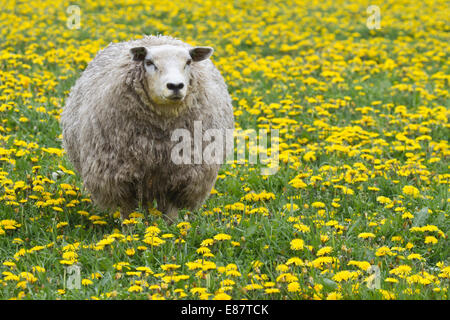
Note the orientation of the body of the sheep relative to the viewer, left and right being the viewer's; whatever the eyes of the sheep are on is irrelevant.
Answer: facing the viewer
